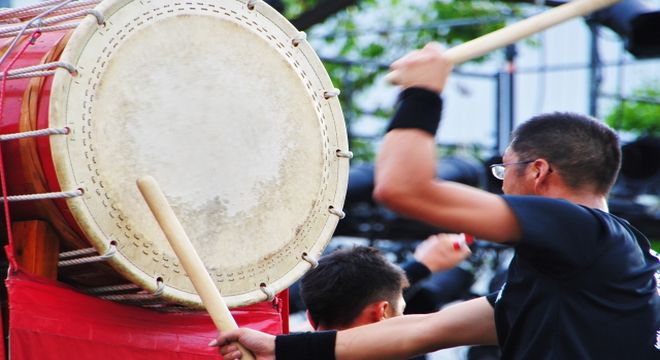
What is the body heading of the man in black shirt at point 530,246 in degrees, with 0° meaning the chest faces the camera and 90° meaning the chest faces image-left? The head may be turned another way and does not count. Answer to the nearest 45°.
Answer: approximately 135°

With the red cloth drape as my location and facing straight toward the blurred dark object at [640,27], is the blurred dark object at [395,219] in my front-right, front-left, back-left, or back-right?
front-left

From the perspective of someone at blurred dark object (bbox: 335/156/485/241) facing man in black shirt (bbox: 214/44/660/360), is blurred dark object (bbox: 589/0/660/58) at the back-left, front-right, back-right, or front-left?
front-left

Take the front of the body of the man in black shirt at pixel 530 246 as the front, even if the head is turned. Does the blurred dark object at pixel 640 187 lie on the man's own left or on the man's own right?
on the man's own right

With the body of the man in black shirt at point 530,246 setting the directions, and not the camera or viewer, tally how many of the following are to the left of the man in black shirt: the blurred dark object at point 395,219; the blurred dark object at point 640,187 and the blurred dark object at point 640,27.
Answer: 0

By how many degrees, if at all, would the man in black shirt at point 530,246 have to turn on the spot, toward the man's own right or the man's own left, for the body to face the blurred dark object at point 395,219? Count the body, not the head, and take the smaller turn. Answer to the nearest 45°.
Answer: approximately 45° to the man's own right

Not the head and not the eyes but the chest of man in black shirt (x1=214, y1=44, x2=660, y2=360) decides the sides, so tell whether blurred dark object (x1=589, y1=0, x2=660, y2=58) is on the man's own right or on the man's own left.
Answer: on the man's own right
